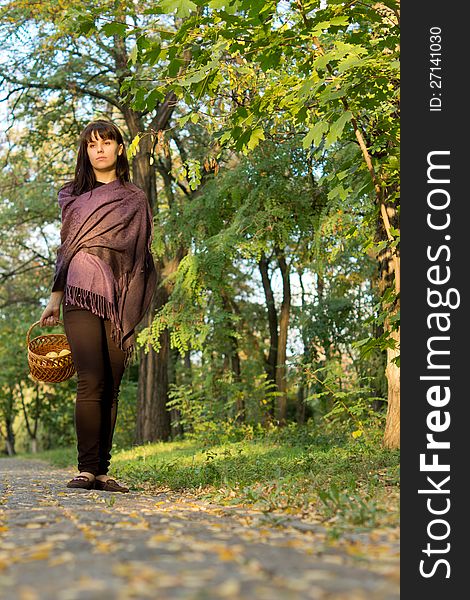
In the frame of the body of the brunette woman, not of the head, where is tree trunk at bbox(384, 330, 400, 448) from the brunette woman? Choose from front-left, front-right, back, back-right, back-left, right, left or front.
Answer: back-left

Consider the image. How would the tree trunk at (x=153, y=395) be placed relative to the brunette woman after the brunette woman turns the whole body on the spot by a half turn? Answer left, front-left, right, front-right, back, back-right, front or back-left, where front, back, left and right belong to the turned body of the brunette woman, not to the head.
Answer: front

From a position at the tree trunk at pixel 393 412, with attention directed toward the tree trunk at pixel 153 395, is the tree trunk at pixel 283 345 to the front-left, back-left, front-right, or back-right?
front-right

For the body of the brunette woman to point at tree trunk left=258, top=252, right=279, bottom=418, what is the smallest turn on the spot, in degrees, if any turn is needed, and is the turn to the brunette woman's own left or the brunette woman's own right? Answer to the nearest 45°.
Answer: approximately 180°

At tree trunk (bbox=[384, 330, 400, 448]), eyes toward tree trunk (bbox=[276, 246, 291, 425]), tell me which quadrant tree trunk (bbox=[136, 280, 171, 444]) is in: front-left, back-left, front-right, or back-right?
front-left

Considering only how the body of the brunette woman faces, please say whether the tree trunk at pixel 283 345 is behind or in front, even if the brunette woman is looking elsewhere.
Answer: behind

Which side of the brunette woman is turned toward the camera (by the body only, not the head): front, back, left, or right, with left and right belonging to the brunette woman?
front

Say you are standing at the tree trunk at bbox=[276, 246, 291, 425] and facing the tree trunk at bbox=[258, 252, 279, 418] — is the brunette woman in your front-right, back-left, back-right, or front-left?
back-left

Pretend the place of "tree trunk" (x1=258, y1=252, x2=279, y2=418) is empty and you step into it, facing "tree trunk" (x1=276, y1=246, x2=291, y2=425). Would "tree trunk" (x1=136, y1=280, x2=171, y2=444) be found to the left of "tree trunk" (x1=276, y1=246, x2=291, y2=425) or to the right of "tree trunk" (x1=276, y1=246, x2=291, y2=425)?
right
